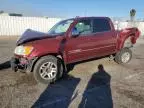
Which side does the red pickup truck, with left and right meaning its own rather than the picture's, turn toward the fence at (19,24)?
right
